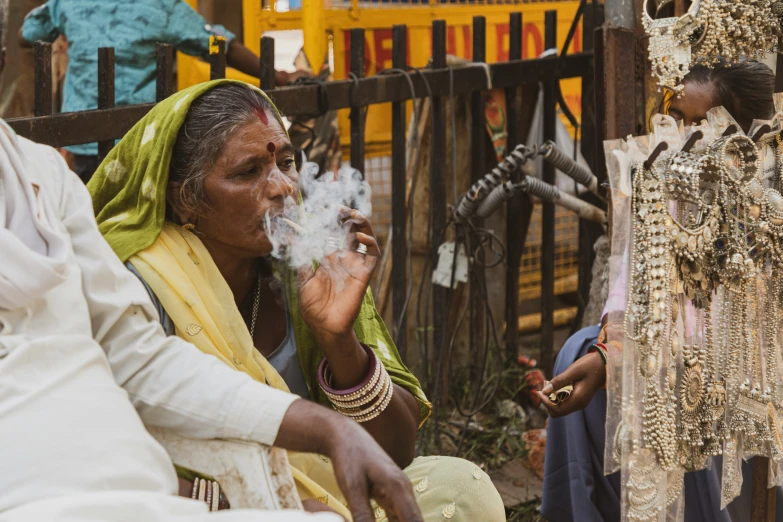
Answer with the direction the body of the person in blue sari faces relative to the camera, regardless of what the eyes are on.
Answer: to the viewer's left

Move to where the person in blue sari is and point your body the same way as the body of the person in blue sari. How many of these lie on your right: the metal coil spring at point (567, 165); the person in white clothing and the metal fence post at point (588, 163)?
2

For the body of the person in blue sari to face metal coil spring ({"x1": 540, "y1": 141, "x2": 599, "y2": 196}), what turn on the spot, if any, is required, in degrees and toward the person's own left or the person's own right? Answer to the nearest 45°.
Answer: approximately 90° to the person's own right

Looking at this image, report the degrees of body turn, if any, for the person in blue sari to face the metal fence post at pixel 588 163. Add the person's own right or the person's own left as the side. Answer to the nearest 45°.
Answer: approximately 90° to the person's own right
